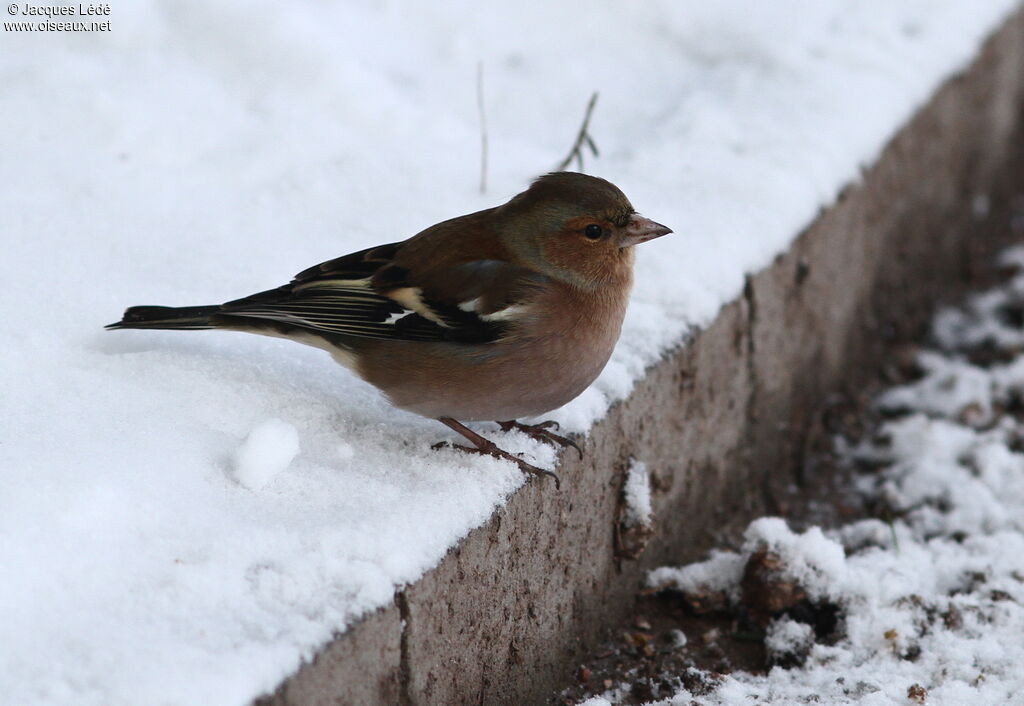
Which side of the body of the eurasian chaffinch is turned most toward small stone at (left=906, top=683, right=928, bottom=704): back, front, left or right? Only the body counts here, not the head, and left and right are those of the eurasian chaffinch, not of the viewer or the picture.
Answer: front

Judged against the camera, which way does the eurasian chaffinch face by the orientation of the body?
to the viewer's right
